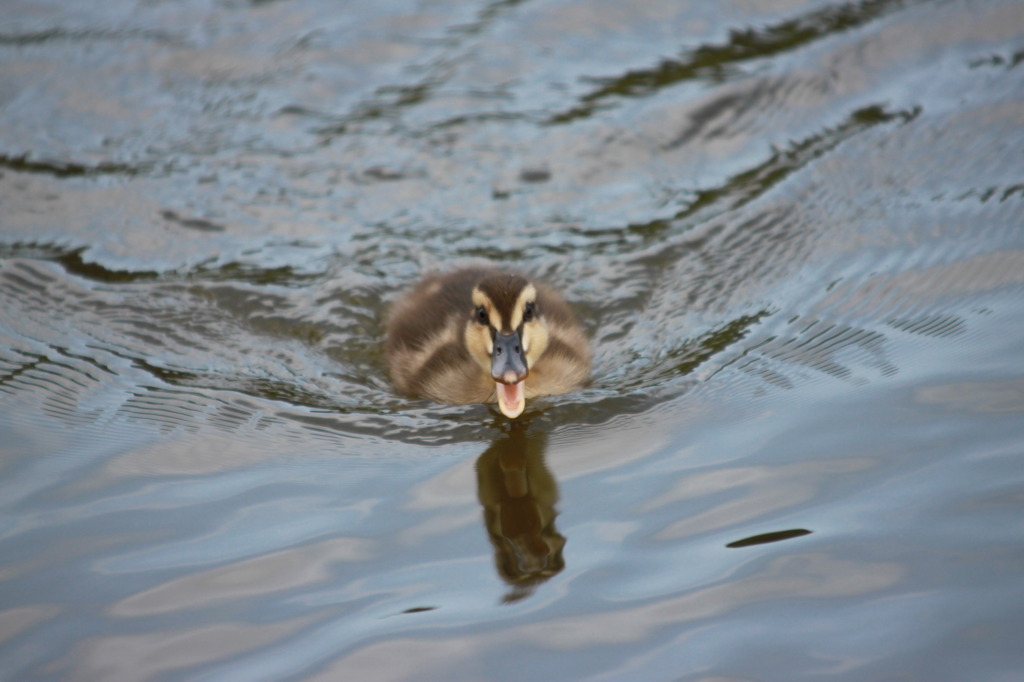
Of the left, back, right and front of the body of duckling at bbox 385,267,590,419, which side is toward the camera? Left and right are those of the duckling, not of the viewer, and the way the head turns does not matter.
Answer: front

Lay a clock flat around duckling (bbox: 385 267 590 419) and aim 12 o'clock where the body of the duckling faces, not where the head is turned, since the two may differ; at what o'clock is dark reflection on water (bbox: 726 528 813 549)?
The dark reflection on water is roughly at 11 o'clock from the duckling.
